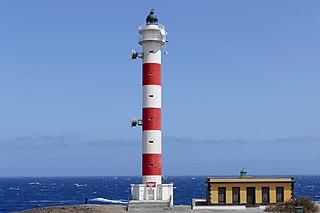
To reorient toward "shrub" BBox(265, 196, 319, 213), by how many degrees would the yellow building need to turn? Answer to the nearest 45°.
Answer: approximately 45° to its left

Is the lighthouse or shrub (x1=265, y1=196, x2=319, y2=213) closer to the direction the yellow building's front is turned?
the shrub

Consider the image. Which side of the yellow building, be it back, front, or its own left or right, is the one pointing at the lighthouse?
right

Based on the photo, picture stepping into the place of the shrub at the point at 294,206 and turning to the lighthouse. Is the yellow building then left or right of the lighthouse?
right

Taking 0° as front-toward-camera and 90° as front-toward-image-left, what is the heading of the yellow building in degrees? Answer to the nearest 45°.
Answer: approximately 0°
